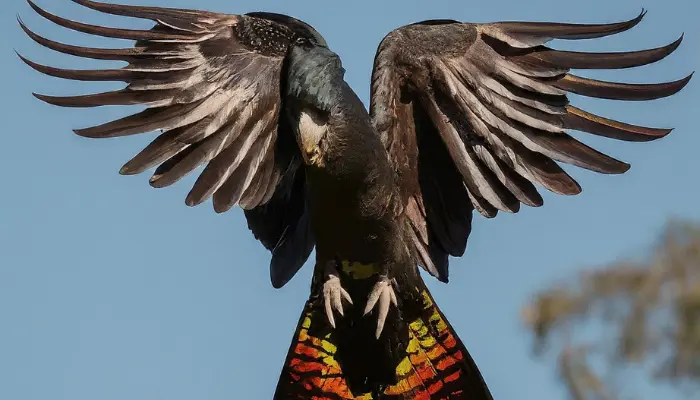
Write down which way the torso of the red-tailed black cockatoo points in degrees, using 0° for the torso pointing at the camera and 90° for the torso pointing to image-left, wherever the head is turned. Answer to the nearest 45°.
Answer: approximately 0°
